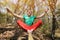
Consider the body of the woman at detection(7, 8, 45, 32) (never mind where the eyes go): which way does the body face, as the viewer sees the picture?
toward the camera
